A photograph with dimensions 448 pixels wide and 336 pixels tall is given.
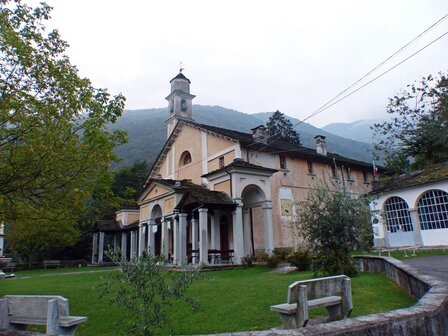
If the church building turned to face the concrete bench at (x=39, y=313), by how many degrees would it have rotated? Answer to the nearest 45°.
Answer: approximately 45° to its left

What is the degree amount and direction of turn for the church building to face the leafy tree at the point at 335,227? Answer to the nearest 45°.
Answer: approximately 45° to its left

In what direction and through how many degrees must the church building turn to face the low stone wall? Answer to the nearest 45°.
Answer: approximately 45° to its left

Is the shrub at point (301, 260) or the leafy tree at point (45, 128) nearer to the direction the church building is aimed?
the leafy tree

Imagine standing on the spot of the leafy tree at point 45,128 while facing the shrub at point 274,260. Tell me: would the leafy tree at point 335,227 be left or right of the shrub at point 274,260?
right

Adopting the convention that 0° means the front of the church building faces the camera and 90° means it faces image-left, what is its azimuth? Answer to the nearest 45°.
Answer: approximately 45°

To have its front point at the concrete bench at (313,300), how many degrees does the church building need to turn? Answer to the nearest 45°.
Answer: approximately 45° to its left
